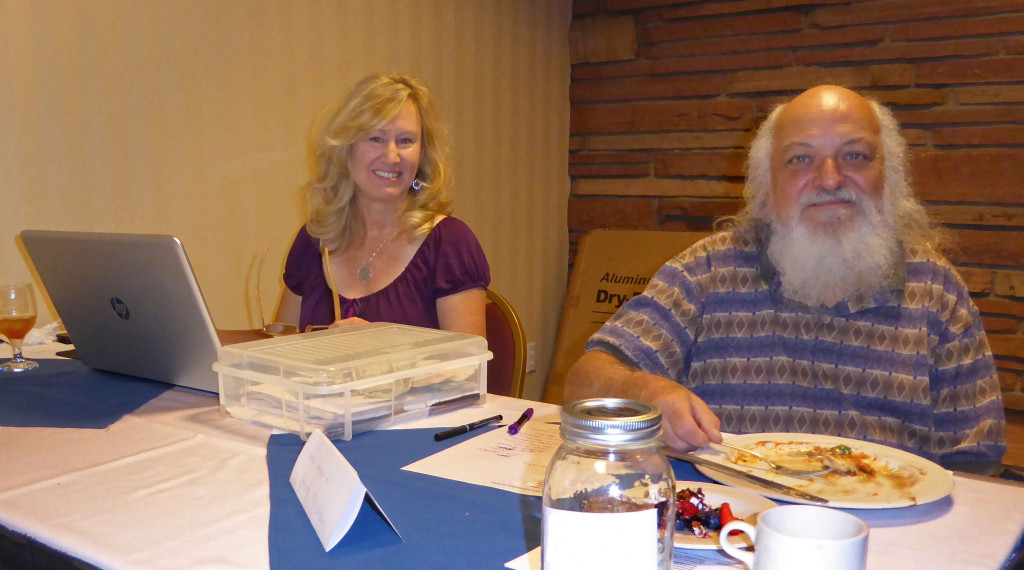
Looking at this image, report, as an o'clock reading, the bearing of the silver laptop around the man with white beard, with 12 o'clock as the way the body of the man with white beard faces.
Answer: The silver laptop is roughly at 2 o'clock from the man with white beard.

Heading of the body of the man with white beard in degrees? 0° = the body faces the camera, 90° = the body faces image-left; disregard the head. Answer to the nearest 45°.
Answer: approximately 0°

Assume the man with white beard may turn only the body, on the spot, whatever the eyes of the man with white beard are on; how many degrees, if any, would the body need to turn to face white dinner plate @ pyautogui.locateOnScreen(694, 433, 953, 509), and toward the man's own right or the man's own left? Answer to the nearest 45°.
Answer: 0° — they already face it

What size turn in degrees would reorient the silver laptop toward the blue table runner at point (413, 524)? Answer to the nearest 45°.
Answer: approximately 135° to its right

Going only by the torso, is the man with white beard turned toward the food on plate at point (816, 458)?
yes

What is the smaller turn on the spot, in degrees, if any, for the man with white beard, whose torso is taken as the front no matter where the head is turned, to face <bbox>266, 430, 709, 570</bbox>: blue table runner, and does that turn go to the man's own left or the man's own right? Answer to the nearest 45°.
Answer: approximately 45° to the man's own right

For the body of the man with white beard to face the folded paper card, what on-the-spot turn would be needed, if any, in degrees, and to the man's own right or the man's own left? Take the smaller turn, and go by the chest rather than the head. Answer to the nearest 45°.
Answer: approximately 45° to the man's own right

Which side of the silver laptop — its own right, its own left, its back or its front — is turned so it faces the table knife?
right

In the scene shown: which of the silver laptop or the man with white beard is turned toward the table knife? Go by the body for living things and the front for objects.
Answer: the man with white beard

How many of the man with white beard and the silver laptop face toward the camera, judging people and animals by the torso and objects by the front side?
1

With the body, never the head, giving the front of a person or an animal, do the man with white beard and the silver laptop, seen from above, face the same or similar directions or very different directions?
very different directions
